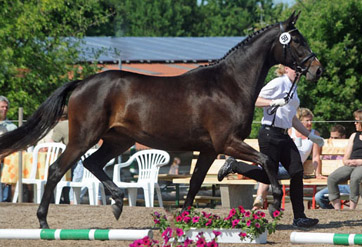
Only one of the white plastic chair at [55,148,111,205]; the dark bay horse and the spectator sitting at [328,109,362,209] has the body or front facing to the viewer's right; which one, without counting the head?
the dark bay horse

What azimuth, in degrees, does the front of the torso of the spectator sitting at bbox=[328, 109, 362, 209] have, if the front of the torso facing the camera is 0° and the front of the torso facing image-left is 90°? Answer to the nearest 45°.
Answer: approximately 45°

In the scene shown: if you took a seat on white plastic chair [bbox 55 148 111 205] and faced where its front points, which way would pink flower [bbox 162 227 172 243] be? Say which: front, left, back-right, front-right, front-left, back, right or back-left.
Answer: front-left

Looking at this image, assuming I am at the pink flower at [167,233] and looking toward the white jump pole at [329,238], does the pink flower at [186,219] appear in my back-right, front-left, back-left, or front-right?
front-left

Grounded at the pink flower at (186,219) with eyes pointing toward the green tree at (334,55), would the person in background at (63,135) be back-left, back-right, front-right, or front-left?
front-left

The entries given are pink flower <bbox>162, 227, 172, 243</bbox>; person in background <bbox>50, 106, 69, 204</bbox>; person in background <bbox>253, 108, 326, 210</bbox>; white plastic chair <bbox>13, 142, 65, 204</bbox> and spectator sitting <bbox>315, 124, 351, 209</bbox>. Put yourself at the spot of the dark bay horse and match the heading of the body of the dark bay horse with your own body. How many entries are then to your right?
1

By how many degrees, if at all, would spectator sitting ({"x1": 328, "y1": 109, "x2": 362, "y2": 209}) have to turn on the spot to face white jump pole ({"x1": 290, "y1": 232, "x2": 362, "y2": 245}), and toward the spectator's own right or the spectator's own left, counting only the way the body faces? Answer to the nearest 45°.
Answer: approximately 45° to the spectator's own left

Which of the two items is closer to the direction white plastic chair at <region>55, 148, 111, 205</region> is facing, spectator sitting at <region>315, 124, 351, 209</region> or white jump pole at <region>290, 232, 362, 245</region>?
the white jump pole

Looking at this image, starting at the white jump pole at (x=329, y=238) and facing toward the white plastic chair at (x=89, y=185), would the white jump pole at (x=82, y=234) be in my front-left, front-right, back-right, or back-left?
front-left

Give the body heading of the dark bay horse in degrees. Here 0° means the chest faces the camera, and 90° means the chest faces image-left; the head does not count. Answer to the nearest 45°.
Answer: approximately 270°

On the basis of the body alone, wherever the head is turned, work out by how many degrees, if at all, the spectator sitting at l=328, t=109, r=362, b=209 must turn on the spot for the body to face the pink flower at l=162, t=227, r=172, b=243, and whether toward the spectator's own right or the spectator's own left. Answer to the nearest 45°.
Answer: approximately 45° to the spectator's own left
